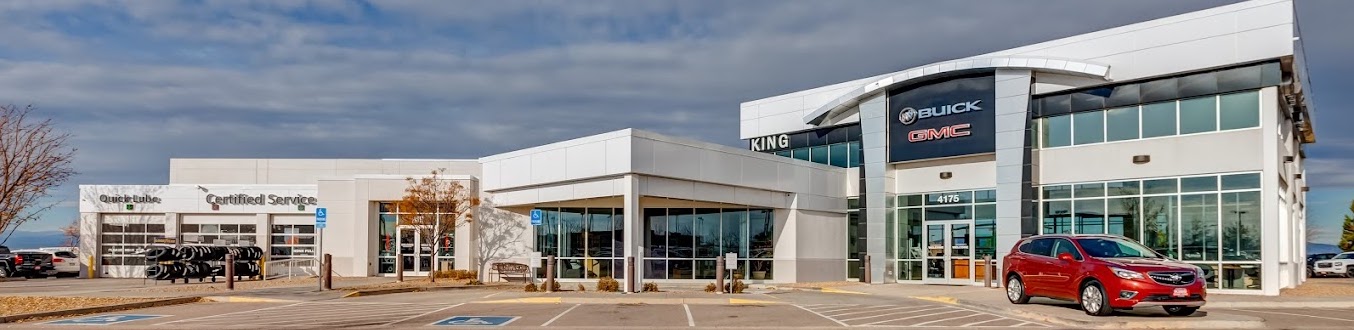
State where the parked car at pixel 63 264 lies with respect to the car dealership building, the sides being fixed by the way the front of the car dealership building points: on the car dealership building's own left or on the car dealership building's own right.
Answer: on the car dealership building's own right

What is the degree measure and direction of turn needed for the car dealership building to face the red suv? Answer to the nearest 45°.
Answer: approximately 45° to its left

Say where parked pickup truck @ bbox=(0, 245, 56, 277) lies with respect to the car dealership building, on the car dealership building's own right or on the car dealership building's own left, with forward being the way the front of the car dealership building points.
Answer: on the car dealership building's own right

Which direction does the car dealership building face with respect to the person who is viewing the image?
facing the viewer and to the left of the viewer

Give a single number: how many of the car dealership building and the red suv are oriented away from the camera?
0

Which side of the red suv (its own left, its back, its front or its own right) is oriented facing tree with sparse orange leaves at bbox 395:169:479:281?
back

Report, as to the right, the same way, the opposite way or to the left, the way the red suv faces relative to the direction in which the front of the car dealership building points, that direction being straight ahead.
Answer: to the left
